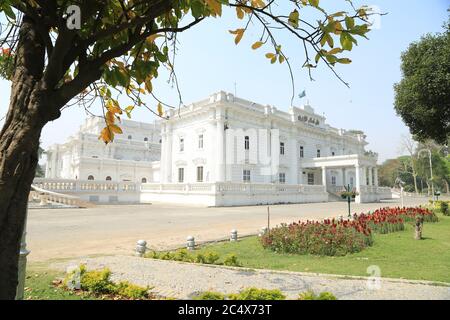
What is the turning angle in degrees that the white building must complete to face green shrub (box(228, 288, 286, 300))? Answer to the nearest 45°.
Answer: approximately 45° to its right

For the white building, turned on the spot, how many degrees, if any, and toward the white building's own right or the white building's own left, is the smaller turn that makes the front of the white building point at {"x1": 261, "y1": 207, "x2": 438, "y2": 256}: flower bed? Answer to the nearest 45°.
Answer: approximately 45° to the white building's own right

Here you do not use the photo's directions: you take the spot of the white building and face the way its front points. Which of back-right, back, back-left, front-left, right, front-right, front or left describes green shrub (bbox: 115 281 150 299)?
front-right

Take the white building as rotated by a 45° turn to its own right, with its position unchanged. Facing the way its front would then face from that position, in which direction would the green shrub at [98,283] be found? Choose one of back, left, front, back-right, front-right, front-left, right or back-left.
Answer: front

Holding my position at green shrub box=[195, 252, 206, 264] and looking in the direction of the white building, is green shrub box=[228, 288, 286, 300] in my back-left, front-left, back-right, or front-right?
back-right

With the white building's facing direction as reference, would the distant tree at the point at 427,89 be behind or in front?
in front
